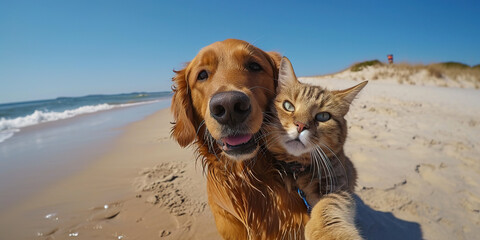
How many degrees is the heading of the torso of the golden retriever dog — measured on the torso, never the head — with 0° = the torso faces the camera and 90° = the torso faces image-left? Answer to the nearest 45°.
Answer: approximately 0°
